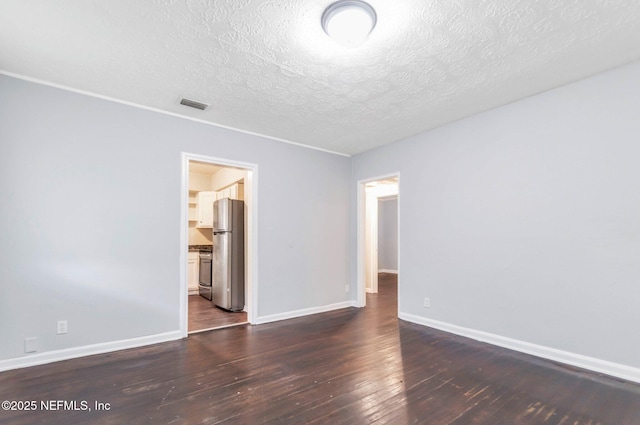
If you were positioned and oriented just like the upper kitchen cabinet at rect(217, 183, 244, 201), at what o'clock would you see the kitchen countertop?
The kitchen countertop is roughly at 2 o'clock from the upper kitchen cabinet.

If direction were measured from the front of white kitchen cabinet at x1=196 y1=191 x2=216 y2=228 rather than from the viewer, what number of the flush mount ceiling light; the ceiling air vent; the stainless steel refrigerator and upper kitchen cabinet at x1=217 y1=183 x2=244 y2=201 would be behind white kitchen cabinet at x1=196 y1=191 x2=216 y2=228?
0

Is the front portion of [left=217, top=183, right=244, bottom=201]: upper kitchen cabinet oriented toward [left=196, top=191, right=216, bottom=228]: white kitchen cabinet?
no

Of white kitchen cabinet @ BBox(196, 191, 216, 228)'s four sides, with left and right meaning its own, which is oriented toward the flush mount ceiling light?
front

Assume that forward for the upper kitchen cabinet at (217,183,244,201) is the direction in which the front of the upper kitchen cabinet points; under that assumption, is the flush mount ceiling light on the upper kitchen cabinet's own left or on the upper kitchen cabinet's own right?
on the upper kitchen cabinet's own left

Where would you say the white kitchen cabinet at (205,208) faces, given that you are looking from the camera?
facing the viewer
